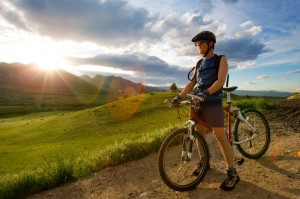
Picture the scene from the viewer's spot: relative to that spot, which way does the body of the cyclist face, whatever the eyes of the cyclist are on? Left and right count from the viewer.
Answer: facing the viewer and to the left of the viewer

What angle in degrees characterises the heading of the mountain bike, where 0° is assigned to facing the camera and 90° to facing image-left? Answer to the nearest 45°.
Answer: approximately 45°
